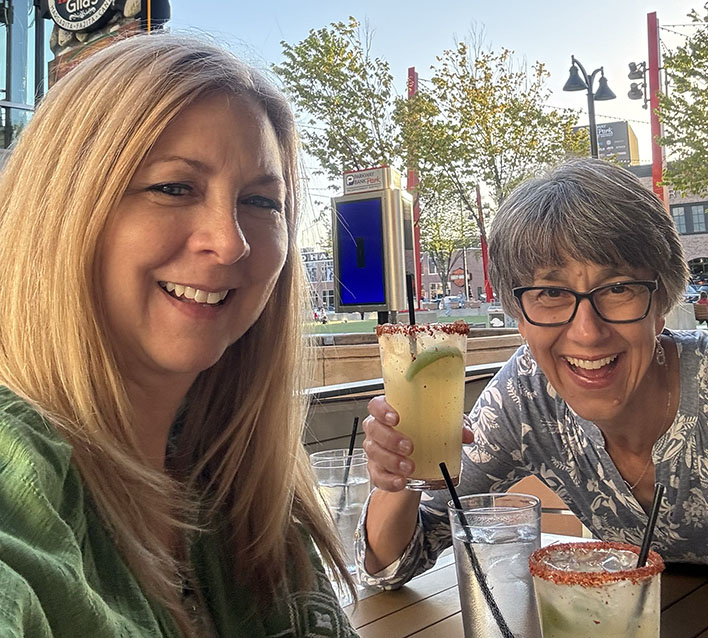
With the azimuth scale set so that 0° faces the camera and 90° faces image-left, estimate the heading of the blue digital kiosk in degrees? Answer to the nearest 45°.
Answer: approximately 45°

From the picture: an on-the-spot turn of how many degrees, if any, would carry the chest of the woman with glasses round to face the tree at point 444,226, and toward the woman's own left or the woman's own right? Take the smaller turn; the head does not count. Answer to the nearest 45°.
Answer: approximately 180°

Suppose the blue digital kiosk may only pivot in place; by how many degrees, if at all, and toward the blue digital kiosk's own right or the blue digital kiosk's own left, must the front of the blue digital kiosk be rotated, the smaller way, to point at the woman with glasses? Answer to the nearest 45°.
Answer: approximately 45° to the blue digital kiosk's own left

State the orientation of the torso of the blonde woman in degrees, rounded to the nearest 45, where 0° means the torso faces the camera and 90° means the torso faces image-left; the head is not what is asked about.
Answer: approximately 315°

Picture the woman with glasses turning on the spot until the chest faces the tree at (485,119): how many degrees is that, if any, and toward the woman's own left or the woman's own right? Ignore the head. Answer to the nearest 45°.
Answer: approximately 180°

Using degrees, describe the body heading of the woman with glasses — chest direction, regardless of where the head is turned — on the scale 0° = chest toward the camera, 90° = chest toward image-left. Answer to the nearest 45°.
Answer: approximately 0°
